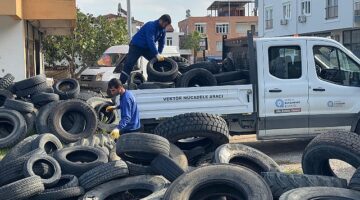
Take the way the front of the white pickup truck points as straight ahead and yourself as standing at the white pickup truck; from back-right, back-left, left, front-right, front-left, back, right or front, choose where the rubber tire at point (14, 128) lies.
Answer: back

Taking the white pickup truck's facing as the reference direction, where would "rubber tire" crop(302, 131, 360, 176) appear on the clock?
The rubber tire is roughly at 3 o'clock from the white pickup truck.

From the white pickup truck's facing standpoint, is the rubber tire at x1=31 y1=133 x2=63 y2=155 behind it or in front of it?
behind

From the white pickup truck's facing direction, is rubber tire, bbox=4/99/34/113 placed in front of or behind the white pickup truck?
behind

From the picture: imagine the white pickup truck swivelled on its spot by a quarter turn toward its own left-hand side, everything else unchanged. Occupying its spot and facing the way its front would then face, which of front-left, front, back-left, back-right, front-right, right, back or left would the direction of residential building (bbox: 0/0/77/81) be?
front-left

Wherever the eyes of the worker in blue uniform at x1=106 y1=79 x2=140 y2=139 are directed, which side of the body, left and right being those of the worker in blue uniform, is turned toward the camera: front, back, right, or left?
left

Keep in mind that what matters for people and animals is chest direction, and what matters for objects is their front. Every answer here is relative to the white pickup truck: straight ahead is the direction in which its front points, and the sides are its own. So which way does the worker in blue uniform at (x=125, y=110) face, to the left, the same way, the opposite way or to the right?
the opposite way

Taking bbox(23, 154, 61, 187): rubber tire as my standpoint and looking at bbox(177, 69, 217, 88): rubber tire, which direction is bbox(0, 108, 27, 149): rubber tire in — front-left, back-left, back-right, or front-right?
front-left

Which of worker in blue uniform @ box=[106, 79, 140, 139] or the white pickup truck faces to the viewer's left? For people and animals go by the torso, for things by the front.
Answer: the worker in blue uniform

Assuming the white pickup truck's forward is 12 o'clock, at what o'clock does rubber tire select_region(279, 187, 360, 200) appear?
The rubber tire is roughly at 3 o'clock from the white pickup truck.

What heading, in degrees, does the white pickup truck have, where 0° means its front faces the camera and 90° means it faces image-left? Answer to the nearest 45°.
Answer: approximately 270°
